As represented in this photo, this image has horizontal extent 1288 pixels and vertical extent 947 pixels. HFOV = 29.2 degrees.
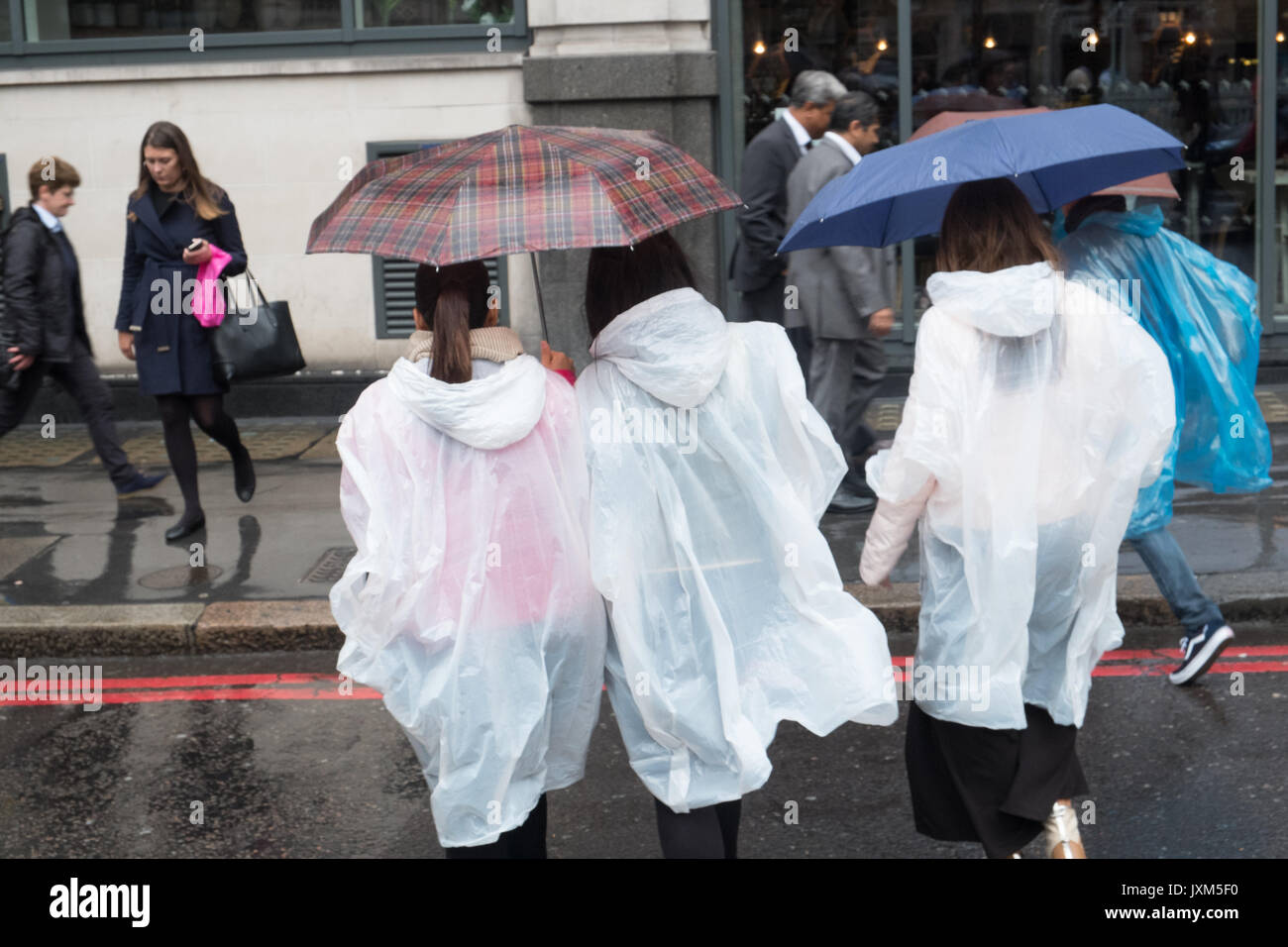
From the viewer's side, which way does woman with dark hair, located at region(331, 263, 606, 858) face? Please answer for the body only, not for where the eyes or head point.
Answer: away from the camera

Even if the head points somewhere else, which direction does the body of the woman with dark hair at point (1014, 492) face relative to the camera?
away from the camera

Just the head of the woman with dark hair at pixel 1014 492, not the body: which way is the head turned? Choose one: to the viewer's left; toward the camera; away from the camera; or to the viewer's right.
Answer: away from the camera

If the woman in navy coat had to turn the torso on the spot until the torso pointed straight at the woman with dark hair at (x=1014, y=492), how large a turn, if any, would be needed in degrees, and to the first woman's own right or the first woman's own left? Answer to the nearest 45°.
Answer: approximately 45° to the first woman's own left

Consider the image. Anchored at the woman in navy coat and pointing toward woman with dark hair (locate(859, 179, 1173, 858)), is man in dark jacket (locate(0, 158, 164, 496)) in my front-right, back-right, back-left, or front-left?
back-right
